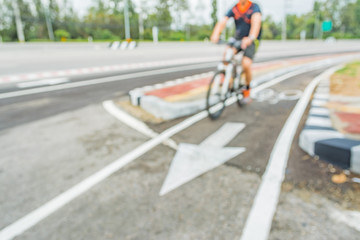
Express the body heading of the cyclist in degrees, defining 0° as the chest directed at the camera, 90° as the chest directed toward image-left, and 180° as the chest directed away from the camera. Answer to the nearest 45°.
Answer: approximately 45°
